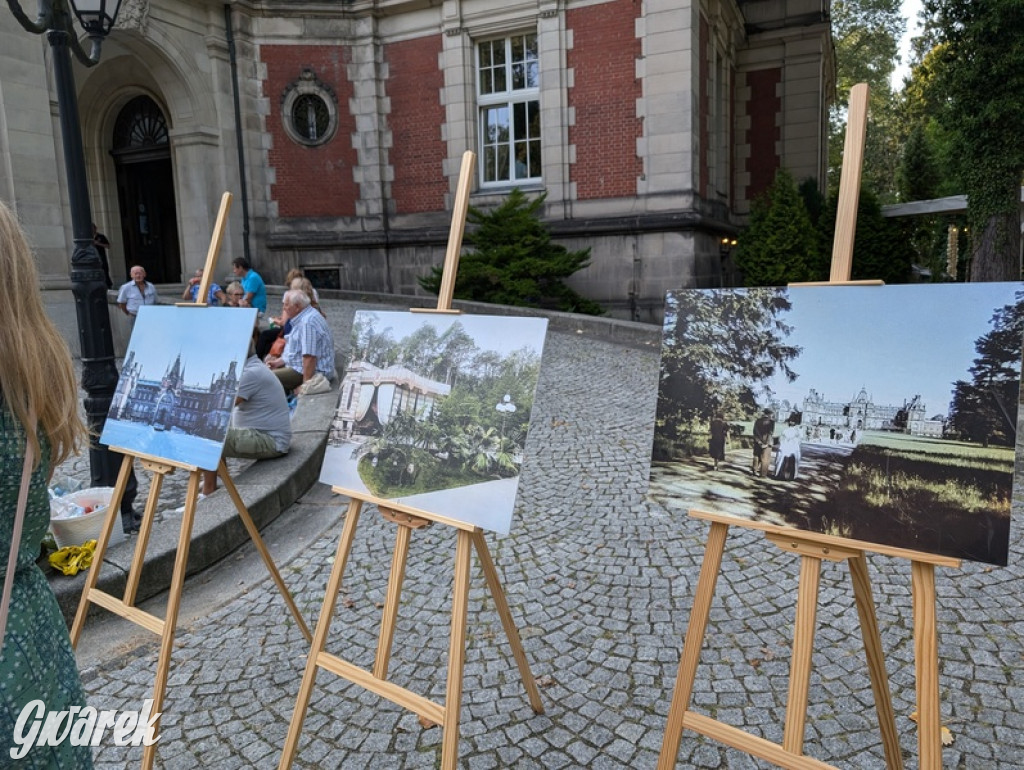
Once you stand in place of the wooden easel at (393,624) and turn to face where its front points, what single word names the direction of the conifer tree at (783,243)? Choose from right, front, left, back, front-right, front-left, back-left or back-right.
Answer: back

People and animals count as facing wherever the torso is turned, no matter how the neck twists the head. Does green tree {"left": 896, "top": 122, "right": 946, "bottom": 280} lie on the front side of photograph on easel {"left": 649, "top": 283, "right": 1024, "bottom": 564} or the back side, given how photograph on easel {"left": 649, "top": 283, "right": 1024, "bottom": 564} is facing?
on the back side

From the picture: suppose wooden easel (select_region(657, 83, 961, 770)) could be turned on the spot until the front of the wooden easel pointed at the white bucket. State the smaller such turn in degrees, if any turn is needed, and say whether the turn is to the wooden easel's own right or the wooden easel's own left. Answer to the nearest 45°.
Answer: approximately 45° to the wooden easel's own right

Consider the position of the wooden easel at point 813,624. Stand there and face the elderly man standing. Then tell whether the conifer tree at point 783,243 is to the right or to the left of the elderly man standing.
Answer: right

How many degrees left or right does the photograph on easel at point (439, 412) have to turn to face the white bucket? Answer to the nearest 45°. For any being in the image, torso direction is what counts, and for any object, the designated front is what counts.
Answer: approximately 90° to its right

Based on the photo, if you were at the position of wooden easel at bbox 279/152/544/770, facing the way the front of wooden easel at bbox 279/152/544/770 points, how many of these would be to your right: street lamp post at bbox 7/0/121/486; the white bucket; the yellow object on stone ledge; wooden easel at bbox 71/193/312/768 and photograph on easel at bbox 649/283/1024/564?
4

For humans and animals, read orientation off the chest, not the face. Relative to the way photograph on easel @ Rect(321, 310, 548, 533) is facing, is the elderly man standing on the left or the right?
on its right

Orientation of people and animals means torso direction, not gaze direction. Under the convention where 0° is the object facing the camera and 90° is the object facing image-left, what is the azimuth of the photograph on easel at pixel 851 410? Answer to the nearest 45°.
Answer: approximately 45°

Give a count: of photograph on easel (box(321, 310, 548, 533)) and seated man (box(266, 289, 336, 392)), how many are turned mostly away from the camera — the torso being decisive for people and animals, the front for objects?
0

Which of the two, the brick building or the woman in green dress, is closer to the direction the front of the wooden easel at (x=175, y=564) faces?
the woman in green dress

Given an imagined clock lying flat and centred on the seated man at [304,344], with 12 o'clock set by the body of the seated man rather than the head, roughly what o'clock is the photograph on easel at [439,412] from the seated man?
The photograph on easel is roughly at 9 o'clock from the seated man.

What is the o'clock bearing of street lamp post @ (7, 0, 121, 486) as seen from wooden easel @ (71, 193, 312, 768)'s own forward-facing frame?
The street lamp post is roughly at 4 o'clock from the wooden easel.

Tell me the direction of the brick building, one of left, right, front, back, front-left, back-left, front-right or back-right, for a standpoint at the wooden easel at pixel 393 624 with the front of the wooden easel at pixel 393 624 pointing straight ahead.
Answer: back-right

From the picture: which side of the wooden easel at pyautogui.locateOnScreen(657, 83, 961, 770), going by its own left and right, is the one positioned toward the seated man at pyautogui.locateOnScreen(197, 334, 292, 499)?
right

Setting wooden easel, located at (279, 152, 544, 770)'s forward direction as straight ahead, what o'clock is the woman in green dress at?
The woman in green dress is roughly at 12 o'clock from the wooden easel.
